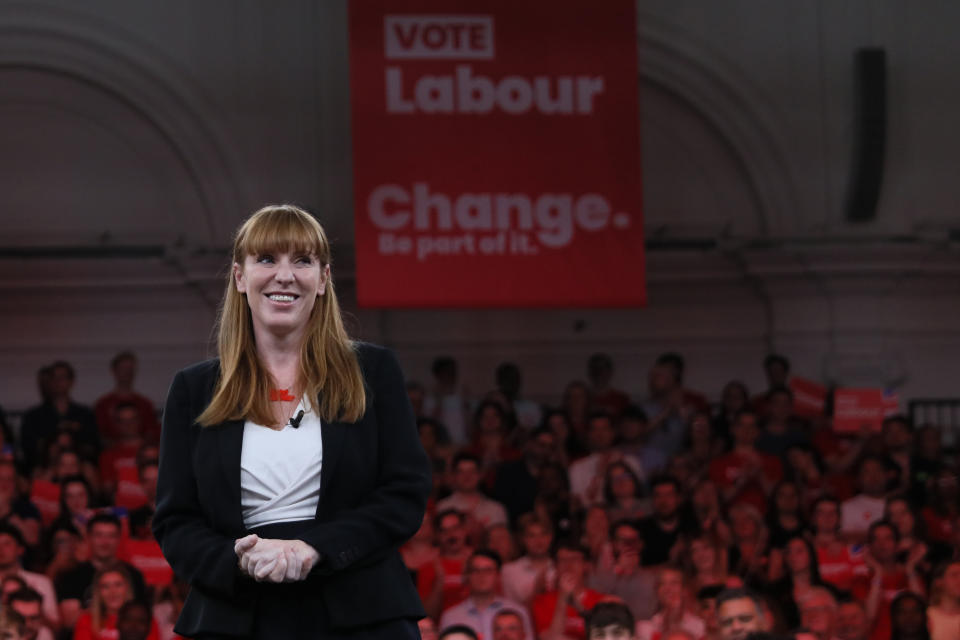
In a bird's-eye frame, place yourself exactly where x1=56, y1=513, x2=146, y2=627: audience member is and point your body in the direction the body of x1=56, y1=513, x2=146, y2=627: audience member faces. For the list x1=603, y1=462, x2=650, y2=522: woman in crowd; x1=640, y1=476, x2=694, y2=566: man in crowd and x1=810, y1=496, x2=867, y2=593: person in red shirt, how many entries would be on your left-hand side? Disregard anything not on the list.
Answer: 3

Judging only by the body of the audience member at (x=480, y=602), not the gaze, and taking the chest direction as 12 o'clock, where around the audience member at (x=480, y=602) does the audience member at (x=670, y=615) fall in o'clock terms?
the audience member at (x=670, y=615) is roughly at 9 o'clock from the audience member at (x=480, y=602).

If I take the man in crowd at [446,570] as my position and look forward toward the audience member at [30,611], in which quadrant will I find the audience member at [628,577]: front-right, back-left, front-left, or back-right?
back-left

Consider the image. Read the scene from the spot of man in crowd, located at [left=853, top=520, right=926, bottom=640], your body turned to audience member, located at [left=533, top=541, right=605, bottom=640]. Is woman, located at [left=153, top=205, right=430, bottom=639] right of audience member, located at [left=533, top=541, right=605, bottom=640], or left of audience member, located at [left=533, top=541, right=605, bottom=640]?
left

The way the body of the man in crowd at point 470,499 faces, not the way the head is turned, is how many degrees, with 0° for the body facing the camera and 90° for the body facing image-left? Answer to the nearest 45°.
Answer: approximately 0°

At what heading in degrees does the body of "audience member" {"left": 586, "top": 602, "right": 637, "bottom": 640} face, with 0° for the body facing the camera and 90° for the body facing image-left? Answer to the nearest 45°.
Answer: approximately 0°

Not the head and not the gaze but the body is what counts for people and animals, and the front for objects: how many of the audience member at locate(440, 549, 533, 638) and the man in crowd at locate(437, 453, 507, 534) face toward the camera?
2
